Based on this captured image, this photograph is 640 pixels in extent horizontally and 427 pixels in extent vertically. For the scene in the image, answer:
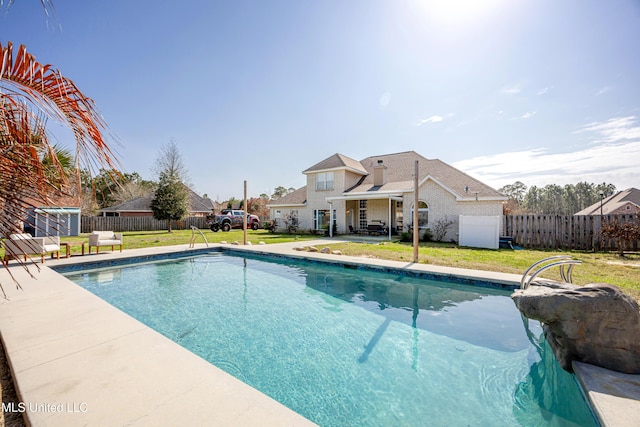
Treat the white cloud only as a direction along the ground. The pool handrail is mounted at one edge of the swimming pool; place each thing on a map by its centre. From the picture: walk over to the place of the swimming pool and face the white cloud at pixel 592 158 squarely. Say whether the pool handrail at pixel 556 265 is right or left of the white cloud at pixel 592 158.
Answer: right
